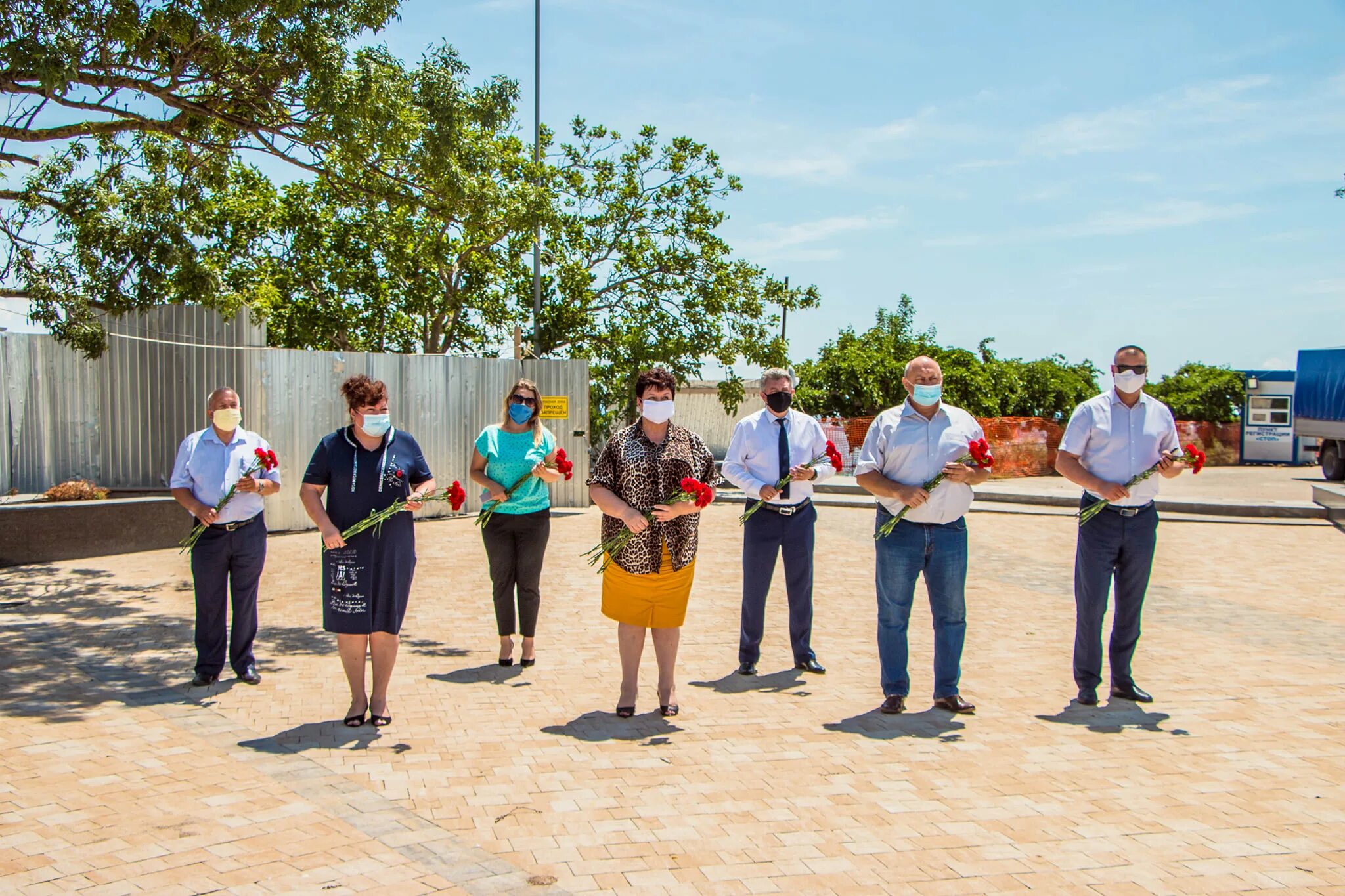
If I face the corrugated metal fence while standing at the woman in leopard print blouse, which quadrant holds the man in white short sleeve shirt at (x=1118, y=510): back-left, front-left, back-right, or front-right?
back-right

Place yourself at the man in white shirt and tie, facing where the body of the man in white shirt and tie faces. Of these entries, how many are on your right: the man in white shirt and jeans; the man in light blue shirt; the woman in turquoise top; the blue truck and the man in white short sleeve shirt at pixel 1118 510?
2

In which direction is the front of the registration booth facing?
toward the camera

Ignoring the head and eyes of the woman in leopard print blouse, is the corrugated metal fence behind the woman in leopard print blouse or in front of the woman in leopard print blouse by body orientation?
behind

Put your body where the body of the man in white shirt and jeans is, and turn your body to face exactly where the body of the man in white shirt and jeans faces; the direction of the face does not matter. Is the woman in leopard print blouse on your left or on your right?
on your right

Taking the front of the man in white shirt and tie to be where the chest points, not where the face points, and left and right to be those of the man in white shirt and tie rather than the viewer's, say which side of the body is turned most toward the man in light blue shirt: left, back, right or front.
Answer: right

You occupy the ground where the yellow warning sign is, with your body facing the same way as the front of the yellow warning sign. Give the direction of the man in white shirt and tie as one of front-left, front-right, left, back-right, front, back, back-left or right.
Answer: front

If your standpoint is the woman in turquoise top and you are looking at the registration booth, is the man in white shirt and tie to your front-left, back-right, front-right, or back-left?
front-right

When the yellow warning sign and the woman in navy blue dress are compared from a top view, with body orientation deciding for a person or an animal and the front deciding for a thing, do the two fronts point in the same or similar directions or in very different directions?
same or similar directions

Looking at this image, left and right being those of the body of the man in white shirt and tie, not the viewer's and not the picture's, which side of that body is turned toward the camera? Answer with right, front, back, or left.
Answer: front

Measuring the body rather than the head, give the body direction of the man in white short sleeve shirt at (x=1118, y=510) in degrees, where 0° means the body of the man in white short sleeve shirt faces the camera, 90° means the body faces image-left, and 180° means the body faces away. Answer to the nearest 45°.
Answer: approximately 0°

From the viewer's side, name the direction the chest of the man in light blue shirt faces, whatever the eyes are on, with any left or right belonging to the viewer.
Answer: facing the viewer

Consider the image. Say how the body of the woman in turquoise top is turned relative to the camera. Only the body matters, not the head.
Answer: toward the camera

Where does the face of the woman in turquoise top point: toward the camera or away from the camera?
toward the camera
